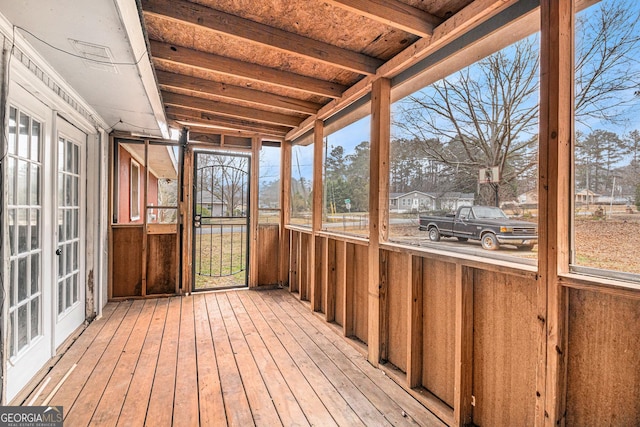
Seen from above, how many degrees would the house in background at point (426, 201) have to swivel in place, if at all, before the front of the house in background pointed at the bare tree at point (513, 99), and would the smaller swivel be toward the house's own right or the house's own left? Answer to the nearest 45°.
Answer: approximately 45° to the house's own left

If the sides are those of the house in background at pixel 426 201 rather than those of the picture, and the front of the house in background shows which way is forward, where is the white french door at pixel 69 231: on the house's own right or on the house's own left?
on the house's own right

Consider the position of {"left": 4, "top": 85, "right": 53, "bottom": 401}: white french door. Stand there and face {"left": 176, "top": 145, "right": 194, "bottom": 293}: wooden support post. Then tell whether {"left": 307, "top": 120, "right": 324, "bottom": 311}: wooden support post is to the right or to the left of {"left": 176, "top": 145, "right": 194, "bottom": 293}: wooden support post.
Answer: right

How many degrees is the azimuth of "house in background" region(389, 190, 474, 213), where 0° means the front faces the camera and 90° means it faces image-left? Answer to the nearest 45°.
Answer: approximately 0°

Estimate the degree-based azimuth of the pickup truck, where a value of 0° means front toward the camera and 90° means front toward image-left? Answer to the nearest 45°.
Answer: approximately 315°
